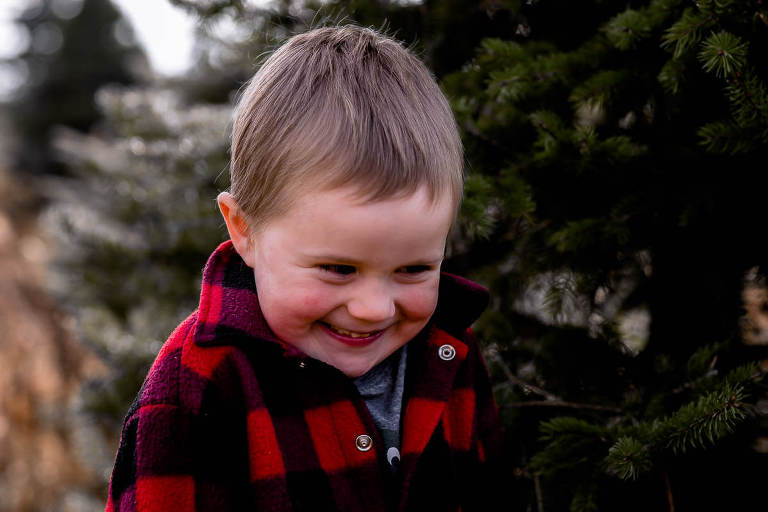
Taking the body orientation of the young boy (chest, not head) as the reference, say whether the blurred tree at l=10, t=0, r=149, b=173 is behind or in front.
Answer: behind

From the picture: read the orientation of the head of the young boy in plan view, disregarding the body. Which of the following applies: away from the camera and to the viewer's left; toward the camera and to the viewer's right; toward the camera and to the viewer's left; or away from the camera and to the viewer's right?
toward the camera and to the viewer's right

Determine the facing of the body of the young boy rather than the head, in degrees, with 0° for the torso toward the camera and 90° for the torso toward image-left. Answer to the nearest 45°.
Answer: approximately 315°
